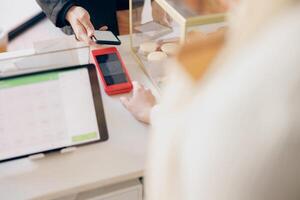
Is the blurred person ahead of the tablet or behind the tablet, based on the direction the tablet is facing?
ahead

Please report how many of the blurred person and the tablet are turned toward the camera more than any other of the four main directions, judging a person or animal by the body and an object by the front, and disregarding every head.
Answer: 1

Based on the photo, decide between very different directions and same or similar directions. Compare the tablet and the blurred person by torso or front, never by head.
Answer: very different directions

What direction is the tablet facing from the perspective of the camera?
toward the camera

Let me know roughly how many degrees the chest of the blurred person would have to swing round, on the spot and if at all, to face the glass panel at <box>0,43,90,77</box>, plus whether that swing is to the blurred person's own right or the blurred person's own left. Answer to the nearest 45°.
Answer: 0° — they already face it

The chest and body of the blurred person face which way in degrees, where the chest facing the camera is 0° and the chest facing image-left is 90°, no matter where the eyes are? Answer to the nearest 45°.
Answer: approximately 135°

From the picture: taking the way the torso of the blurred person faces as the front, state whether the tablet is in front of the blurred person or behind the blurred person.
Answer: in front
